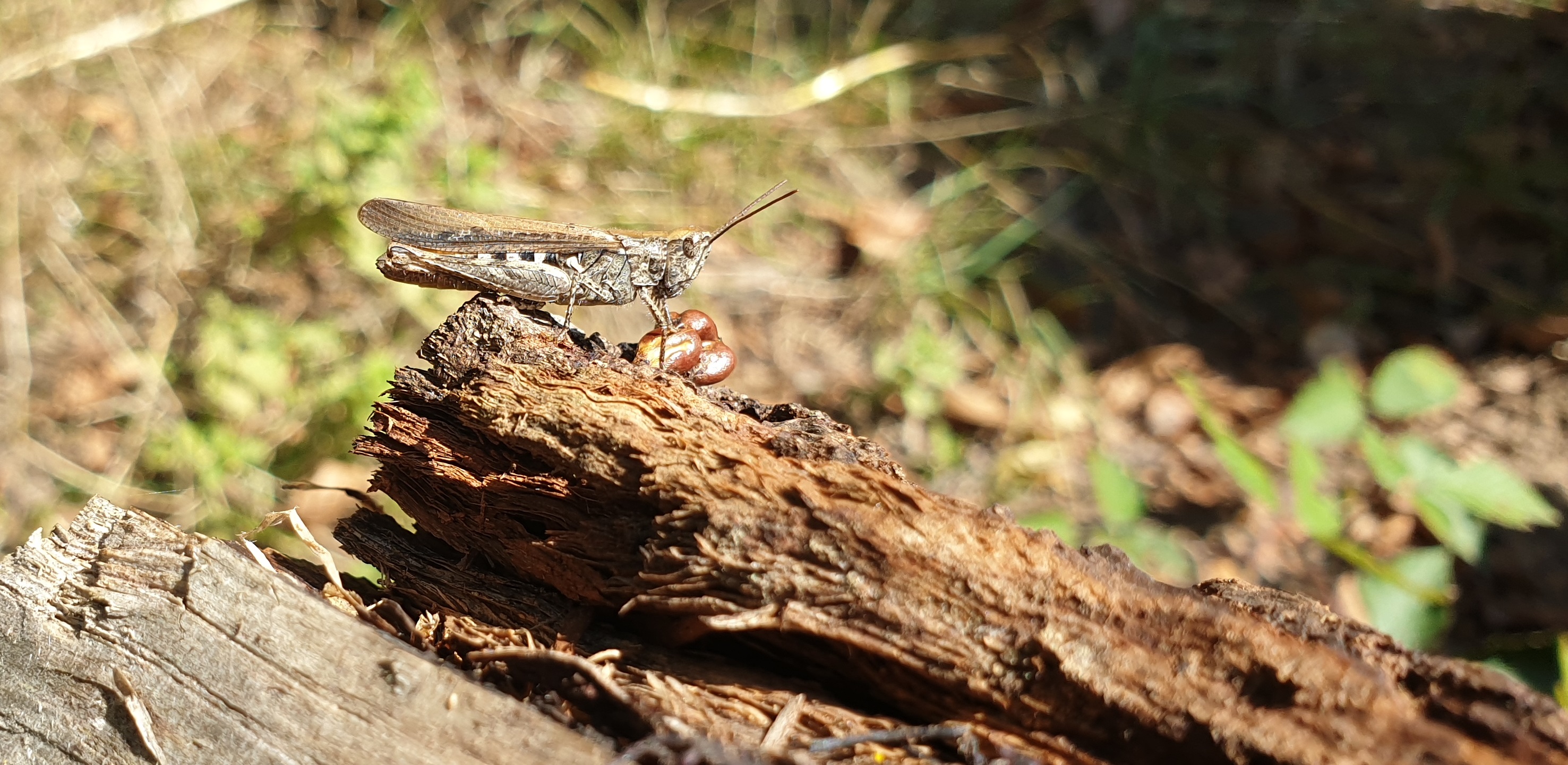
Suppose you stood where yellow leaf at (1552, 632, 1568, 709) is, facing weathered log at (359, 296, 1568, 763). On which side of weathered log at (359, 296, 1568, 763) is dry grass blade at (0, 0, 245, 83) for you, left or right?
right

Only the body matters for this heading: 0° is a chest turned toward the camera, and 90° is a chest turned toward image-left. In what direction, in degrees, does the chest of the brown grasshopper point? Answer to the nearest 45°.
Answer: approximately 270°

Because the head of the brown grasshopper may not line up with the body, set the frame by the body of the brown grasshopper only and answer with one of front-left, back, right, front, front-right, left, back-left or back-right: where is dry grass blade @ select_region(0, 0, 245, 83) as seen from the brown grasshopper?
back-left

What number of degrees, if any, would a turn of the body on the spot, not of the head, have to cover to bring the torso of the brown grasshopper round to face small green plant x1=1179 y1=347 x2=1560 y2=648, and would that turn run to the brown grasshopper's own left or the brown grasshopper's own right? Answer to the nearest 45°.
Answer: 0° — it already faces it

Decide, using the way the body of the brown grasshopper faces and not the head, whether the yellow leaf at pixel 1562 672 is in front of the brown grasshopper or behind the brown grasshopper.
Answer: in front
